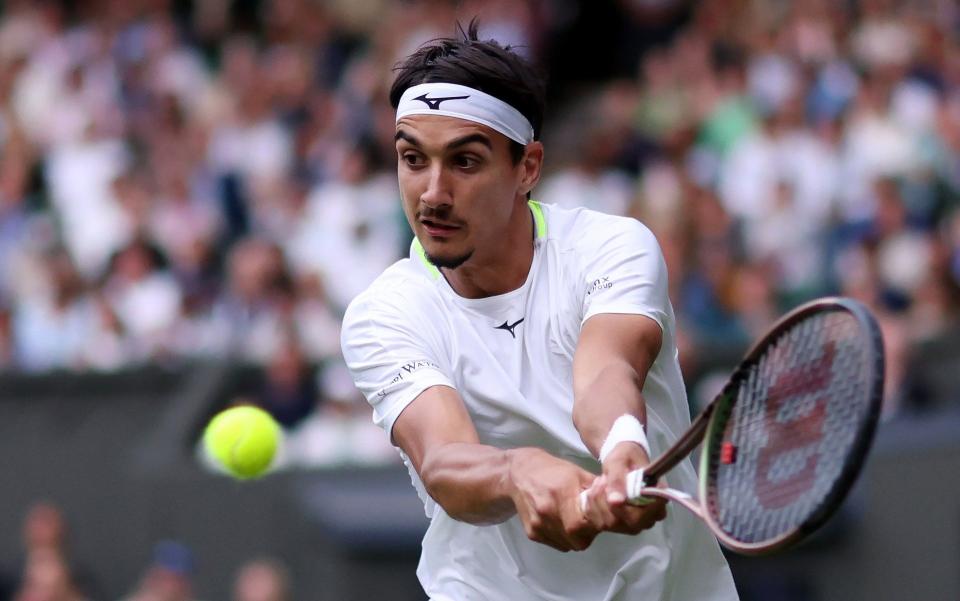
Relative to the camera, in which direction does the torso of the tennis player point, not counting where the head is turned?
toward the camera

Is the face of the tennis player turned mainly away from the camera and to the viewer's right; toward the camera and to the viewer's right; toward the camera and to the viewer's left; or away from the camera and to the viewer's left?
toward the camera and to the viewer's left
